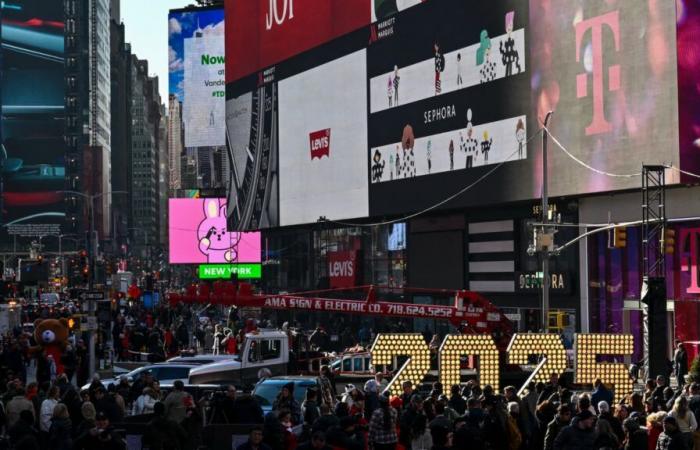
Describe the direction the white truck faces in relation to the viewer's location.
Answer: facing to the left of the viewer

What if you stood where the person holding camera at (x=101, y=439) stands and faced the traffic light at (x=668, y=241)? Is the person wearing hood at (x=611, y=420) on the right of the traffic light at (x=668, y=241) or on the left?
right

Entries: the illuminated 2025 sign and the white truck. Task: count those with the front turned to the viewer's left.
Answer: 1

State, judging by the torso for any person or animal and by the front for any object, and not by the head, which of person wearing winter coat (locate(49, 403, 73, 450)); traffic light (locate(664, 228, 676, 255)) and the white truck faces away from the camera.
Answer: the person wearing winter coat

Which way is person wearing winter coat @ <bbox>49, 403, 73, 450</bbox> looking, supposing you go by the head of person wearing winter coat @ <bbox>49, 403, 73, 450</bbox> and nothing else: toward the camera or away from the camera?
away from the camera

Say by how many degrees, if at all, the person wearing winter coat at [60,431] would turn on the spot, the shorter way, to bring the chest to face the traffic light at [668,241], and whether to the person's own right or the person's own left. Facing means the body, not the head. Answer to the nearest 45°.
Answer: approximately 45° to the person's own right

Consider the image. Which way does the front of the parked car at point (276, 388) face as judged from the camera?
facing to the left of the viewer

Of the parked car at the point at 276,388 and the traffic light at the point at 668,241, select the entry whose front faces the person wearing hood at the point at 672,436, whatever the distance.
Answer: the traffic light

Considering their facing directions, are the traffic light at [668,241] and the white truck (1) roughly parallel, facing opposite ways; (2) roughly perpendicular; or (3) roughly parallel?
roughly perpendicular

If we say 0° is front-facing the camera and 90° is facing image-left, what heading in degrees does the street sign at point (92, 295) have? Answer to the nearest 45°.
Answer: approximately 0°
